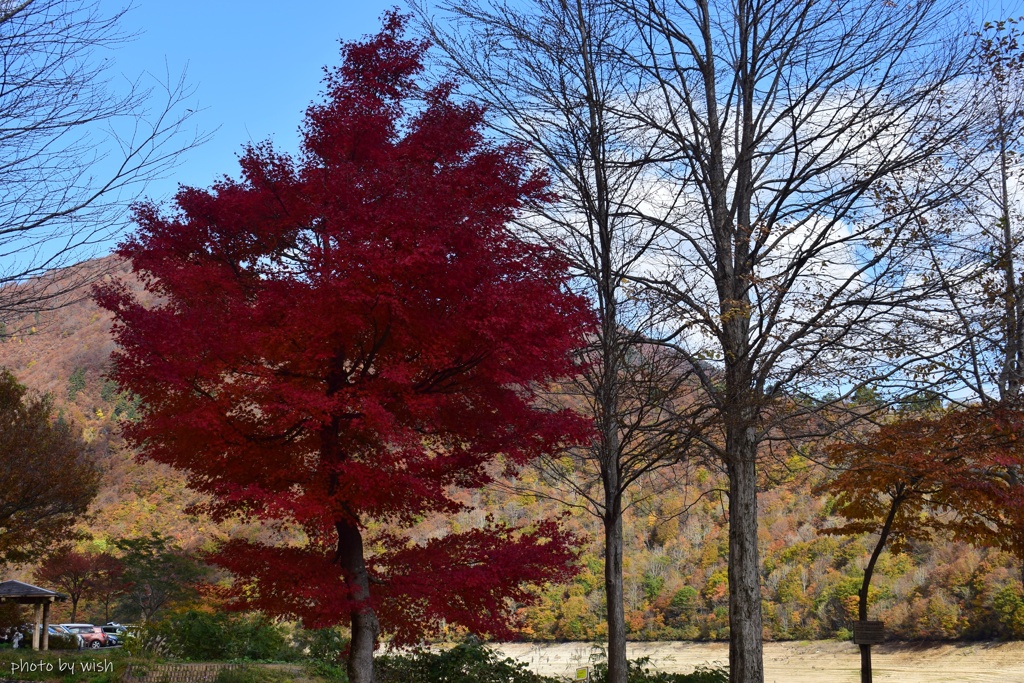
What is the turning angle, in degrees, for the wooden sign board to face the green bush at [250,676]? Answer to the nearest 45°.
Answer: approximately 90° to its right

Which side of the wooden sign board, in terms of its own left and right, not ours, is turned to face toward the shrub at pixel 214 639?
right

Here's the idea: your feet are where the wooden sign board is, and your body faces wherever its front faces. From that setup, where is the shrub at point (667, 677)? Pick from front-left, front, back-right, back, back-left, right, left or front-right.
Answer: right

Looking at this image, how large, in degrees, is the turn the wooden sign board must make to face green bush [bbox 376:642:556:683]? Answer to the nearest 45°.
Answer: approximately 90° to its right

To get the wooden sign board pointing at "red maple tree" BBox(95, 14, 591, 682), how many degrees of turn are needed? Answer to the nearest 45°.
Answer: approximately 45° to its right

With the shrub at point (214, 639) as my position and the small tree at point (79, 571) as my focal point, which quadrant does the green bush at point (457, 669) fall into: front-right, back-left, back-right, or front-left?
back-right

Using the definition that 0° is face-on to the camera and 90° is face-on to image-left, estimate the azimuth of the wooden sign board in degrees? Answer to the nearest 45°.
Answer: approximately 0°

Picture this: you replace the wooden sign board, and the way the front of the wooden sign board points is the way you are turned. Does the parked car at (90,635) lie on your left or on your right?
on your right

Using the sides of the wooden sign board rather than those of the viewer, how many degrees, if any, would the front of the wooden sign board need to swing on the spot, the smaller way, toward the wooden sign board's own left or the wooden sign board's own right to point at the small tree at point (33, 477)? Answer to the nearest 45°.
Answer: approximately 90° to the wooden sign board's own right
